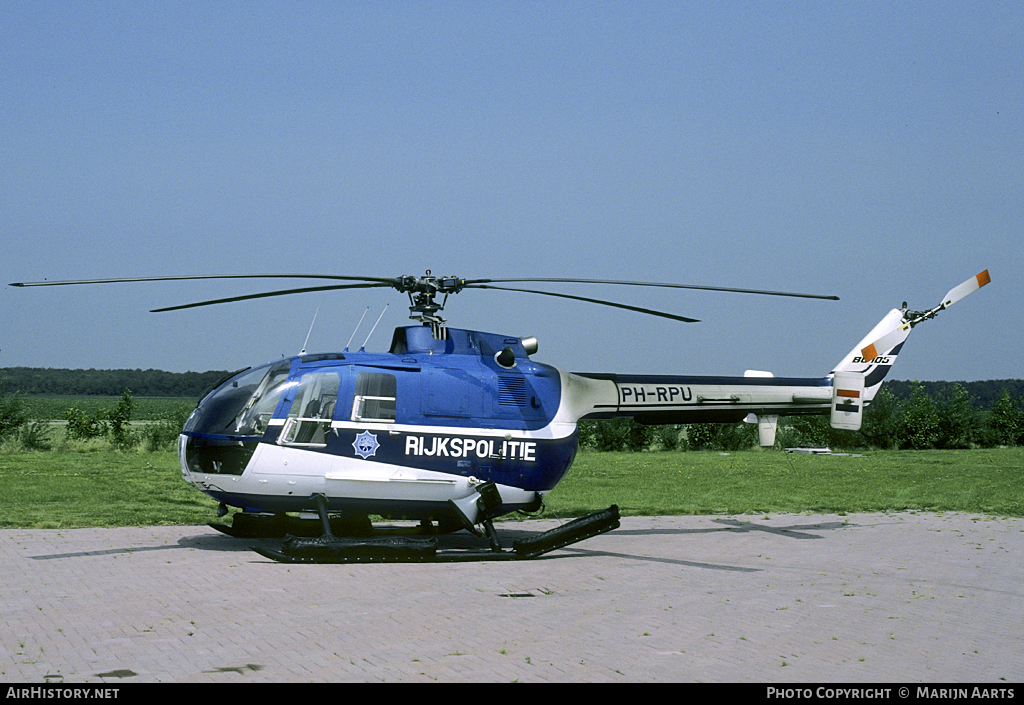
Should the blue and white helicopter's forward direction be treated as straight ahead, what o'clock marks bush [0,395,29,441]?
The bush is roughly at 2 o'clock from the blue and white helicopter.

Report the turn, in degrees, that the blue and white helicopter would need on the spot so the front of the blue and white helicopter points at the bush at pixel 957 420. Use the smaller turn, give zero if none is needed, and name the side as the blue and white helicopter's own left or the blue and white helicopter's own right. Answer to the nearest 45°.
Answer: approximately 135° to the blue and white helicopter's own right

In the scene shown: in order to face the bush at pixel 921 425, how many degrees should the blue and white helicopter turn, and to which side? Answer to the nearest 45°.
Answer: approximately 135° to its right

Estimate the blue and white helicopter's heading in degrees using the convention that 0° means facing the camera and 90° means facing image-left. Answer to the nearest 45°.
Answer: approximately 90°

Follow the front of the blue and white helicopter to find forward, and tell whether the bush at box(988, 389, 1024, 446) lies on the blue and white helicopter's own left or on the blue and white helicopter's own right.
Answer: on the blue and white helicopter's own right

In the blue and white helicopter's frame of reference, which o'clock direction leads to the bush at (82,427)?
The bush is roughly at 2 o'clock from the blue and white helicopter.
